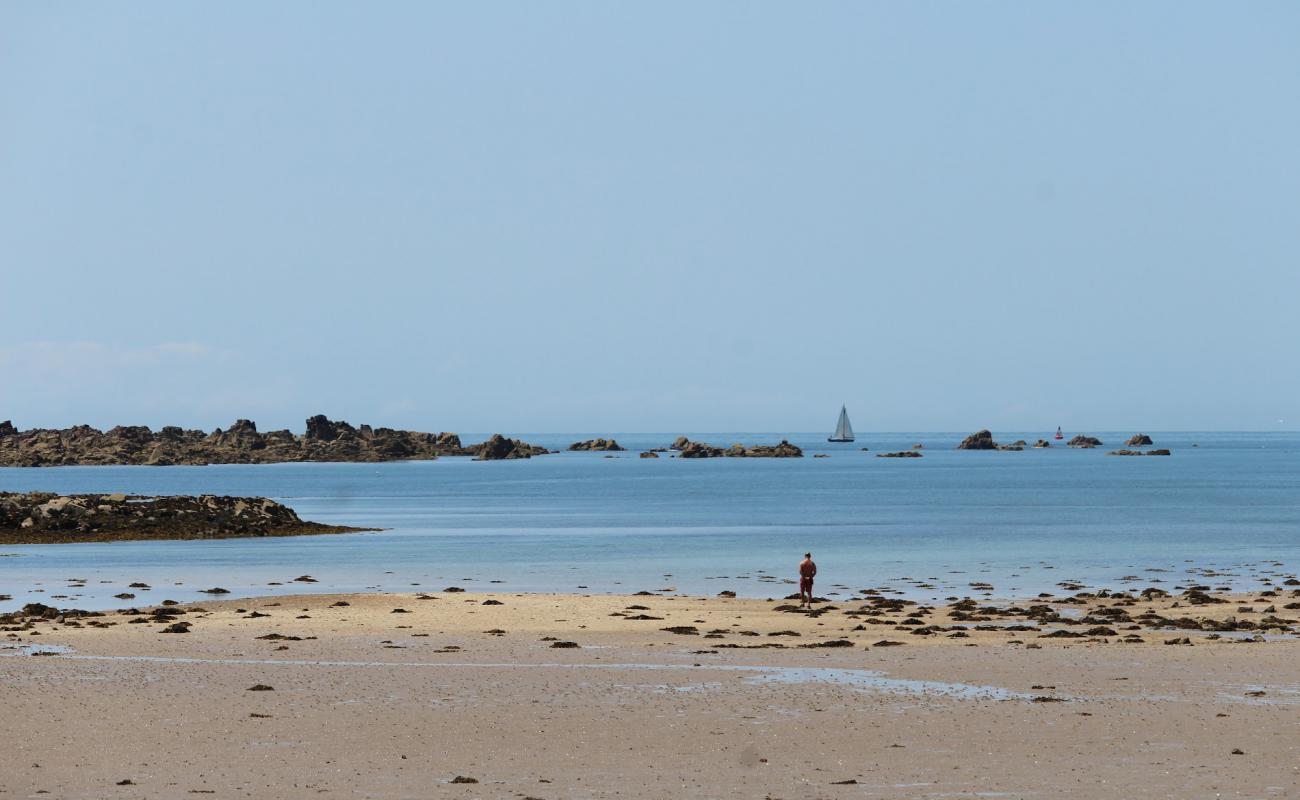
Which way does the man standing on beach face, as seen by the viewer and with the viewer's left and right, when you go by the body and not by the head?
facing away from the viewer
